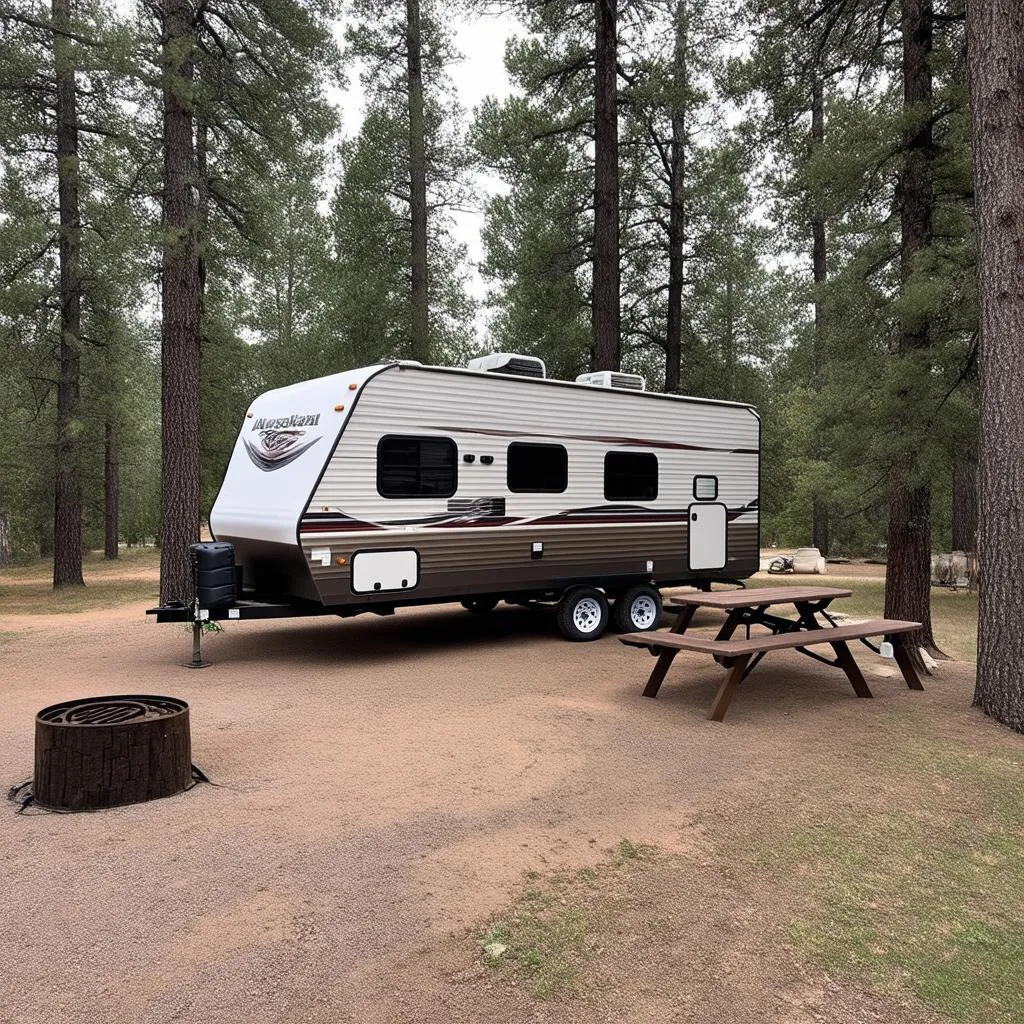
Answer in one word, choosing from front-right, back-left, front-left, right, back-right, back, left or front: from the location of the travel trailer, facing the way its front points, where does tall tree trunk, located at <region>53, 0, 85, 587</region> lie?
right

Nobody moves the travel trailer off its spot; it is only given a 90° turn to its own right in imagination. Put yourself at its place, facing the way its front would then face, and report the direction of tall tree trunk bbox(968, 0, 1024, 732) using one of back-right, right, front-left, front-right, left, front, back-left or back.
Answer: back

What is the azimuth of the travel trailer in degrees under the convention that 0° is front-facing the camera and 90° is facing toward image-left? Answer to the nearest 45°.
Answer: approximately 45°

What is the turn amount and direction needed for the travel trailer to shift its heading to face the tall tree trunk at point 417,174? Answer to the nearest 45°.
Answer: approximately 135° to its right

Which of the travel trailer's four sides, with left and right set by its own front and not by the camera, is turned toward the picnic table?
left

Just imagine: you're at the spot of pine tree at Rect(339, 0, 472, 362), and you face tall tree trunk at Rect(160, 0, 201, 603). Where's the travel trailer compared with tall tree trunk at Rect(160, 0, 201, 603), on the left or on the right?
left

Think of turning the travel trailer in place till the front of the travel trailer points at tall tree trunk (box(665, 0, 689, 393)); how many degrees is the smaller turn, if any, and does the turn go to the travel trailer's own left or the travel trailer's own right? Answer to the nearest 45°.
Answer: approximately 180°

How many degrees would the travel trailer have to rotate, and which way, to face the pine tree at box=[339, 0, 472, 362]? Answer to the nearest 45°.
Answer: approximately 135° to its right

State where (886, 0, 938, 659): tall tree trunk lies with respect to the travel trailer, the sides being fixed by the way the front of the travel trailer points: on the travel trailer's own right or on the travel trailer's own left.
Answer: on the travel trailer's own left

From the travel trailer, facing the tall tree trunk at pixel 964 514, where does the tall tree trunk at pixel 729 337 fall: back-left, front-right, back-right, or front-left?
front-left

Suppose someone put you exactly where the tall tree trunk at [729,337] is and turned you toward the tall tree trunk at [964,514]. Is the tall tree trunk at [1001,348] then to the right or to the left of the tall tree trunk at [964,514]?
right

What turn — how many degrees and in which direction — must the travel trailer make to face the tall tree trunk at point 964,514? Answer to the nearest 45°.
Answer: approximately 180°

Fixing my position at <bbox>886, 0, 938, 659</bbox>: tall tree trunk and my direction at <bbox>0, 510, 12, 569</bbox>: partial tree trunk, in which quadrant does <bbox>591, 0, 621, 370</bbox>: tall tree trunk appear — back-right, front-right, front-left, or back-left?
front-right

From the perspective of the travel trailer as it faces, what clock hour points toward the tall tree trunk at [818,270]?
The tall tree trunk is roughly at 6 o'clock from the travel trailer.
